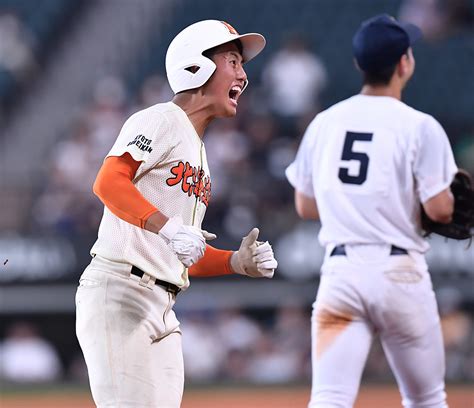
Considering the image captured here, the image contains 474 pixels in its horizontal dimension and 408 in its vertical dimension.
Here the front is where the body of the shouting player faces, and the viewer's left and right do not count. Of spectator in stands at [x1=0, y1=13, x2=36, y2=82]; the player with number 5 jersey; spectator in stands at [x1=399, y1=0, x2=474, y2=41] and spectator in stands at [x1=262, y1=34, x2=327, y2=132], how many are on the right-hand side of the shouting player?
0

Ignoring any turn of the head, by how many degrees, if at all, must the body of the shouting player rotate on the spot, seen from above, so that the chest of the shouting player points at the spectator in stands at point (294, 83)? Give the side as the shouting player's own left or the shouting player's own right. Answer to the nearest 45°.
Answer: approximately 135° to the shouting player's own left

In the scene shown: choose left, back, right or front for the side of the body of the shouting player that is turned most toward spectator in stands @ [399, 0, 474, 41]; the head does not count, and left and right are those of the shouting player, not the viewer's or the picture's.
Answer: left

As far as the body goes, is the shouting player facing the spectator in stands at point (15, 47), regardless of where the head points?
no

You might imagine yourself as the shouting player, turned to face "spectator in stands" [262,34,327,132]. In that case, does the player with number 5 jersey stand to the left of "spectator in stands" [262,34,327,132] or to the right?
right

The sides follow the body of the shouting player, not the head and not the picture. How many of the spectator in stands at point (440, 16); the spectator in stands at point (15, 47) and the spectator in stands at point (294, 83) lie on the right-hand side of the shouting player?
0

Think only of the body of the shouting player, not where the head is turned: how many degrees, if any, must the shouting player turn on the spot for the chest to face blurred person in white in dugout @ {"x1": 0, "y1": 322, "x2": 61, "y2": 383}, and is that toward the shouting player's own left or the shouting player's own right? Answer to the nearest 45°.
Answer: approximately 135° to the shouting player's own left

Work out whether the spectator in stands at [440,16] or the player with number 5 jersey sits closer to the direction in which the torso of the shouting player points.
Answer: the player with number 5 jersey

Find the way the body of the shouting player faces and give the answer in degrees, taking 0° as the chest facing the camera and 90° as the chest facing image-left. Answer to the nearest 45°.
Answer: approximately 315°
